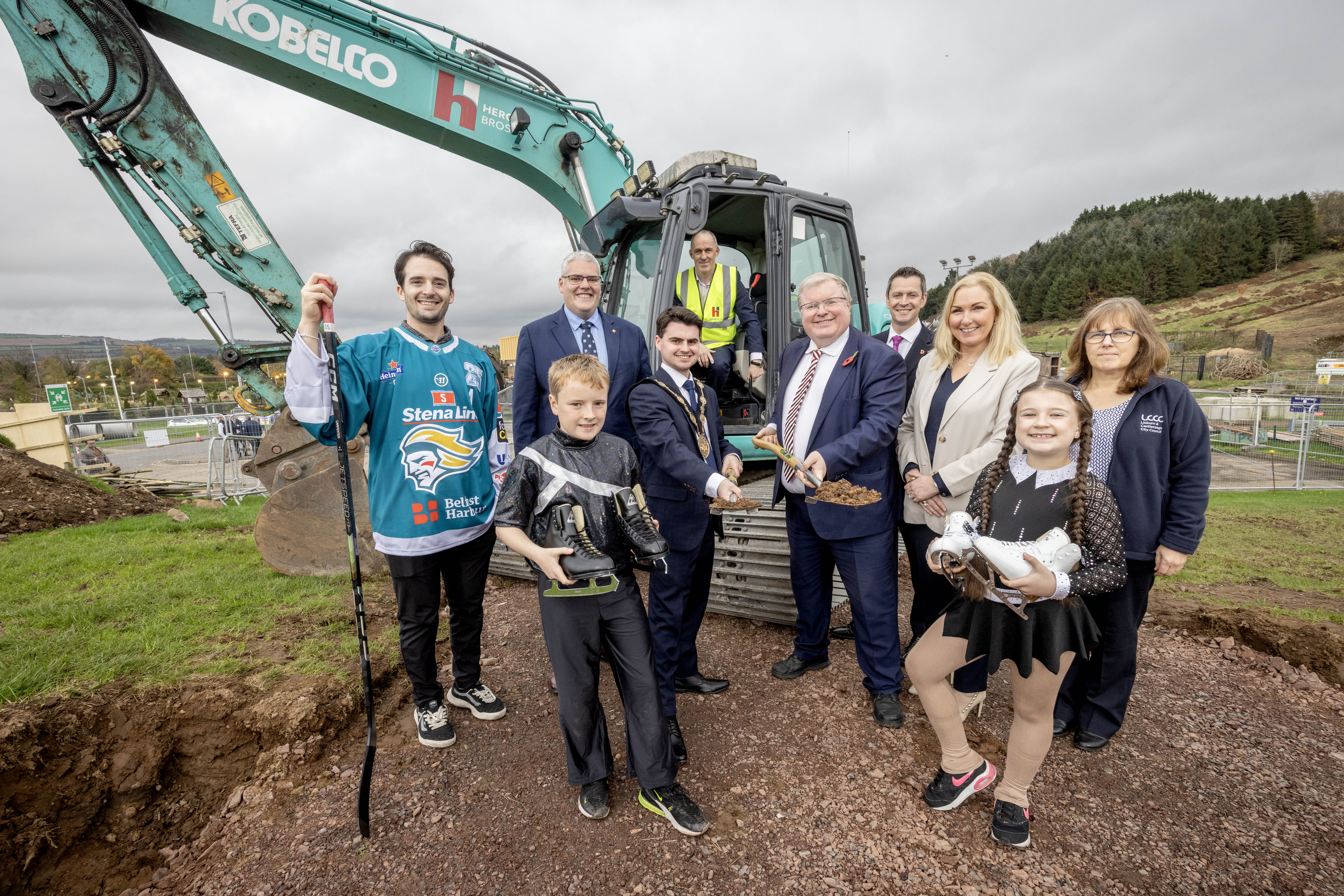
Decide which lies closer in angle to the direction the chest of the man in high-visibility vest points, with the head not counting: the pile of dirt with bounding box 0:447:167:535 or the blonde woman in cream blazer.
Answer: the blonde woman in cream blazer

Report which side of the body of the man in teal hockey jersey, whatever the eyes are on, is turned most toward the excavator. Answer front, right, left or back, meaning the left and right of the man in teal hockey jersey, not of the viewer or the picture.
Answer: back

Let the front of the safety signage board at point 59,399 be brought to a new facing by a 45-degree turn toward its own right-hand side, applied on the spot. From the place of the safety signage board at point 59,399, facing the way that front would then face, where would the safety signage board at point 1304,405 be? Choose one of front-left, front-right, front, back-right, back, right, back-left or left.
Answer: left

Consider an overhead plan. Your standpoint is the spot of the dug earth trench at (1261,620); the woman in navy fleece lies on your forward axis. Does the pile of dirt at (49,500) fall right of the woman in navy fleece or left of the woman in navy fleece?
right

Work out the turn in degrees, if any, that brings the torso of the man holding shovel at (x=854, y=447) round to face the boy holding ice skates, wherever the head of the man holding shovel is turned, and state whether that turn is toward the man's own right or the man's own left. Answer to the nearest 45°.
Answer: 0° — they already face them

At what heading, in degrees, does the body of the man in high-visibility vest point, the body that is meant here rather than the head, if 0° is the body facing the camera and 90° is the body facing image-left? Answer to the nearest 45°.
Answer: approximately 0°

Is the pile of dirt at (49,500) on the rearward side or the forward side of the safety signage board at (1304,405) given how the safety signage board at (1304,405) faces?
on the forward side

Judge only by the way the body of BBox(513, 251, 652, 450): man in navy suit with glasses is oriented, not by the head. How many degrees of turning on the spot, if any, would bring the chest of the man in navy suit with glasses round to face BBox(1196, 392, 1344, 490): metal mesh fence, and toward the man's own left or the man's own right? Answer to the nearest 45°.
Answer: approximately 135° to the man's own left

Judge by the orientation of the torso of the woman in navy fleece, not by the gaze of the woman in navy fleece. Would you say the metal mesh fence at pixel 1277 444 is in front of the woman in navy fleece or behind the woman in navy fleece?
behind

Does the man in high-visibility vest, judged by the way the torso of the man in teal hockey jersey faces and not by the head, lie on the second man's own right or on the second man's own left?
on the second man's own left
